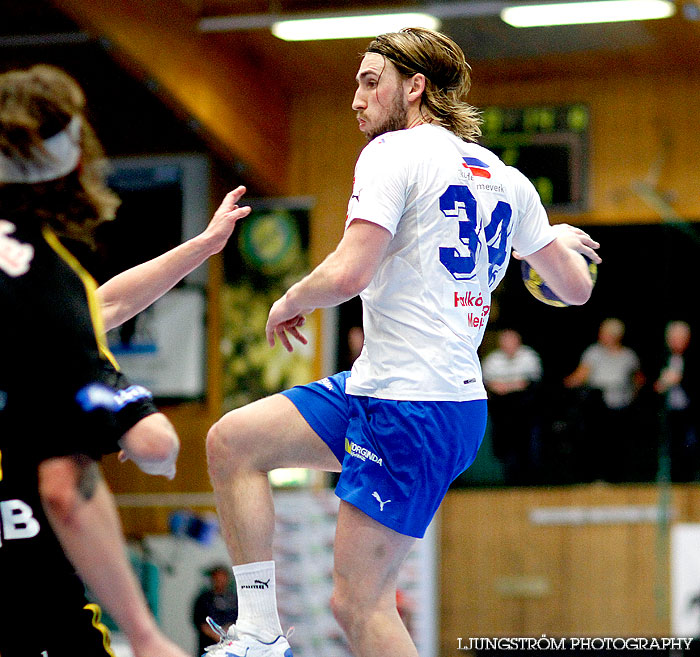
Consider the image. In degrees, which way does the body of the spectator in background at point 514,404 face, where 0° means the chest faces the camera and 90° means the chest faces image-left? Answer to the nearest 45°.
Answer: approximately 0°

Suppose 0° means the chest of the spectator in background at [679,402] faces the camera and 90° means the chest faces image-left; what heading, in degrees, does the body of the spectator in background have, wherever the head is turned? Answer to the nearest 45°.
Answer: approximately 45°

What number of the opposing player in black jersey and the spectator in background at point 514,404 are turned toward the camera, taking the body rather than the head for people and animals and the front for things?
1

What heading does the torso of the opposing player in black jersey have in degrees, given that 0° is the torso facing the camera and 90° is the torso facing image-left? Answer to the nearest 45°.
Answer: approximately 225°

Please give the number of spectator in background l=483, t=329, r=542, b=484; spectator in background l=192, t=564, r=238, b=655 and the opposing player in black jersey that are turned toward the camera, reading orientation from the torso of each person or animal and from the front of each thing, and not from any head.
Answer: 2

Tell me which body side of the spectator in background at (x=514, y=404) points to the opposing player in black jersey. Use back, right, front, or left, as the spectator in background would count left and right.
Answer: front

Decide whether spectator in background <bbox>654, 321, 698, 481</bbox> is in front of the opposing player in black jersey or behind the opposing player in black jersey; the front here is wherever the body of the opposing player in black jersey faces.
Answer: in front

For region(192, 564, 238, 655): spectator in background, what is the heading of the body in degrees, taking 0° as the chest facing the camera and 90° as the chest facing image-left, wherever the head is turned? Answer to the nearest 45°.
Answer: approximately 0°

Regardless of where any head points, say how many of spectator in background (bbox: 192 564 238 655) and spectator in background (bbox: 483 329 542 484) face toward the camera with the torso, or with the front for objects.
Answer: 2
